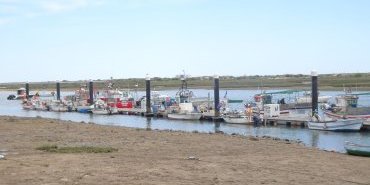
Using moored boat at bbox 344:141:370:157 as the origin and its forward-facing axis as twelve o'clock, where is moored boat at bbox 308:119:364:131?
moored boat at bbox 308:119:364:131 is roughly at 3 o'clock from moored boat at bbox 344:141:370:157.

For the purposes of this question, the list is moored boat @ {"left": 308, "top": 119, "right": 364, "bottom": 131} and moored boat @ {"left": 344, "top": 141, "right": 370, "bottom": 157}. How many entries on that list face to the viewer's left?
1

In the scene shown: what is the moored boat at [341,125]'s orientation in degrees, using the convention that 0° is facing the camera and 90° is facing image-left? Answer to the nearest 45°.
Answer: approximately 270°

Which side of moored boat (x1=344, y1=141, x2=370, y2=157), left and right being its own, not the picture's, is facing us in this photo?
left

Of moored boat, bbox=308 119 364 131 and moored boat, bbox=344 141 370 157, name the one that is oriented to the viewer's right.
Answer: moored boat, bbox=308 119 364 131

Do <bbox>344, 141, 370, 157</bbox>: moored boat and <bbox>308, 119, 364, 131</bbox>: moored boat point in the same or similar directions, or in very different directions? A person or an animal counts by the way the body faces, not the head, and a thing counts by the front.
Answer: very different directions

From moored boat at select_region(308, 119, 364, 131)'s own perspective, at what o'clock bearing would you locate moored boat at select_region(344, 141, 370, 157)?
moored boat at select_region(344, 141, 370, 157) is roughly at 3 o'clock from moored boat at select_region(308, 119, 364, 131).
